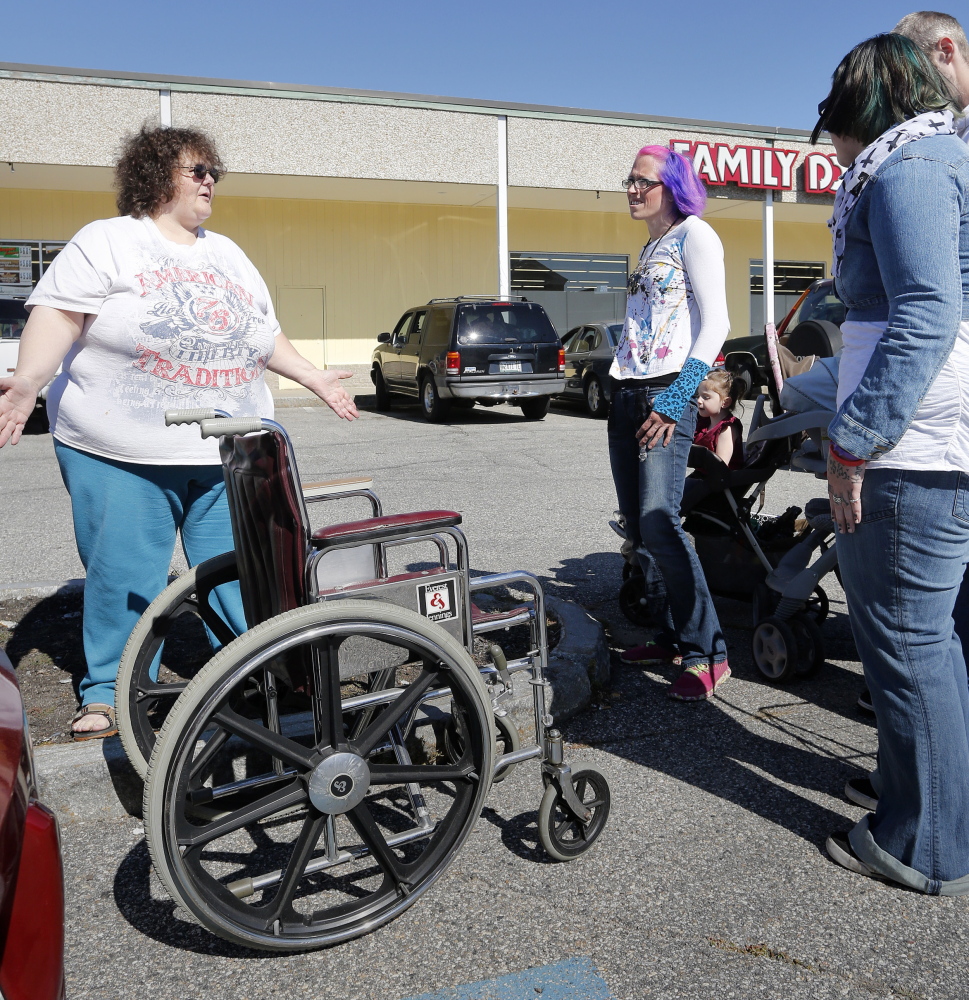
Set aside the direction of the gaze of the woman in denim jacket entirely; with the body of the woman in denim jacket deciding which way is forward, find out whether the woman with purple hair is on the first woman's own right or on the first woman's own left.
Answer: on the first woman's own right

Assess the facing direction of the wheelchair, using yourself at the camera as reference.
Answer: facing away from the viewer and to the right of the viewer

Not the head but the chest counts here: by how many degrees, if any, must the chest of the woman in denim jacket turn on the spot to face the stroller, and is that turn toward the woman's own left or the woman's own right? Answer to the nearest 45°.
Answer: approximately 90° to the woman's own right

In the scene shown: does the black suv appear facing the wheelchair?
no

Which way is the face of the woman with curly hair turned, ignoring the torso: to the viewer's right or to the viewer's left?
to the viewer's right

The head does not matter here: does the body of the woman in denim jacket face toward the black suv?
no

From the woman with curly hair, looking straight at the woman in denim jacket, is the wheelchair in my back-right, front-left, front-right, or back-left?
front-right

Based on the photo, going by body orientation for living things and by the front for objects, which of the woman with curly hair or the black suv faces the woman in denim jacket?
the woman with curly hair

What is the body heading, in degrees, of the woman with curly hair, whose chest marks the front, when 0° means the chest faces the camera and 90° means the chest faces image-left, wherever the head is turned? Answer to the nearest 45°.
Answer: approximately 315°

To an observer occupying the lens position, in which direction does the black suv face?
facing away from the viewer and to the left of the viewer

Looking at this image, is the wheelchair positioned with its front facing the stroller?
yes

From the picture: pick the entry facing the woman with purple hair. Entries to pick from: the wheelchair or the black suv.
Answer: the wheelchair

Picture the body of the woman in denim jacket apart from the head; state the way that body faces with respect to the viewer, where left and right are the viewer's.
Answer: facing to the left of the viewer

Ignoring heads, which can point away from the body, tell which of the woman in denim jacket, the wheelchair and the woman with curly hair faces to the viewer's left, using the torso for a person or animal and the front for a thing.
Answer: the woman in denim jacket
